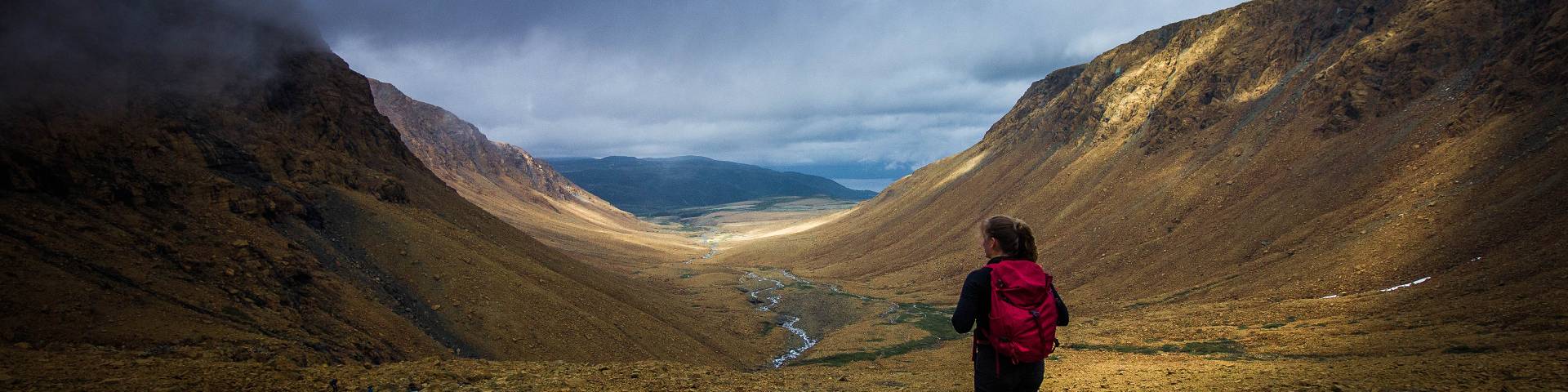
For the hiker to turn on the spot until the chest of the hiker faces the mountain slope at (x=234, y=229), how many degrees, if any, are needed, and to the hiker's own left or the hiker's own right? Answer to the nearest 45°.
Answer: approximately 45° to the hiker's own left

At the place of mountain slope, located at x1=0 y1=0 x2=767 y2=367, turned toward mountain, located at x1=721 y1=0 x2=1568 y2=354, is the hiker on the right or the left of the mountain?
right

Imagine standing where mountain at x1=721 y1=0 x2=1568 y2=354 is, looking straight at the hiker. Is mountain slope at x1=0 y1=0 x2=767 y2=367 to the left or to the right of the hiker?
right

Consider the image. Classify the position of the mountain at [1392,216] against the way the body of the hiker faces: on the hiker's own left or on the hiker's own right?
on the hiker's own right

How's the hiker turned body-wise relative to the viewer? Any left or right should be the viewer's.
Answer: facing away from the viewer and to the left of the viewer
